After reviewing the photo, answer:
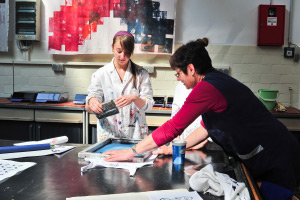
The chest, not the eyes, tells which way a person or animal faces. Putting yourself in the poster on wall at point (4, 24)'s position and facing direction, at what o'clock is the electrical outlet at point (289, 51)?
The electrical outlet is roughly at 10 o'clock from the poster on wall.

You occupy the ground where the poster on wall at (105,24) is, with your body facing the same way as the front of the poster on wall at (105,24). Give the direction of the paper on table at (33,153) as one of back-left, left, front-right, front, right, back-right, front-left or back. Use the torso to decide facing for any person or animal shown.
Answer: front

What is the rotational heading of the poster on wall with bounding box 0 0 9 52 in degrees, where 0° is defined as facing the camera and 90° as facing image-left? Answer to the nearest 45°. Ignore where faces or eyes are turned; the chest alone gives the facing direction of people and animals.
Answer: approximately 0°

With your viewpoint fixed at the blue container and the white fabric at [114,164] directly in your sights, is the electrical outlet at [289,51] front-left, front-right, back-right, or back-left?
back-right

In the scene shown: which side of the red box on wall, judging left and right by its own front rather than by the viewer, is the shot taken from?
front

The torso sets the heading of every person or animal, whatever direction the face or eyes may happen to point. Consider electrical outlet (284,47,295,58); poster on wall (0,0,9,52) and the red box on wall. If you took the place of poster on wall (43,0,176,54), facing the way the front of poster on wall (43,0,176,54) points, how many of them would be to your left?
2

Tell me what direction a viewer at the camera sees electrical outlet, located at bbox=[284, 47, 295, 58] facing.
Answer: facing the viewer

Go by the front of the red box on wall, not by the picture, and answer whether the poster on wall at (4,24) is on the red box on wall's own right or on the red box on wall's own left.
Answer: on the red box on wall's own right

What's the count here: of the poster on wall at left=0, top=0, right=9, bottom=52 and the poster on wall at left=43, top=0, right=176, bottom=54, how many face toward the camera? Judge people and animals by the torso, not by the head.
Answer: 2

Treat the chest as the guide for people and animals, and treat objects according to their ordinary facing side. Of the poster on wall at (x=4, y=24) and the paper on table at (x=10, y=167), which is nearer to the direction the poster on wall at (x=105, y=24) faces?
the paper on table

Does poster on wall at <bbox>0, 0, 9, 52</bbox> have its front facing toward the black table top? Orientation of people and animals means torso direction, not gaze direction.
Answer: yes

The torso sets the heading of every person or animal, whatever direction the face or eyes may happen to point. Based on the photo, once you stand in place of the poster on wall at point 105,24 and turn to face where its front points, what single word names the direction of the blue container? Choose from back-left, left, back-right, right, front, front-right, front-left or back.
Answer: front

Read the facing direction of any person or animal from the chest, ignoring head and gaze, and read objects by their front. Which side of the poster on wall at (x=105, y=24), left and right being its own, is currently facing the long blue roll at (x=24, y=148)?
front
